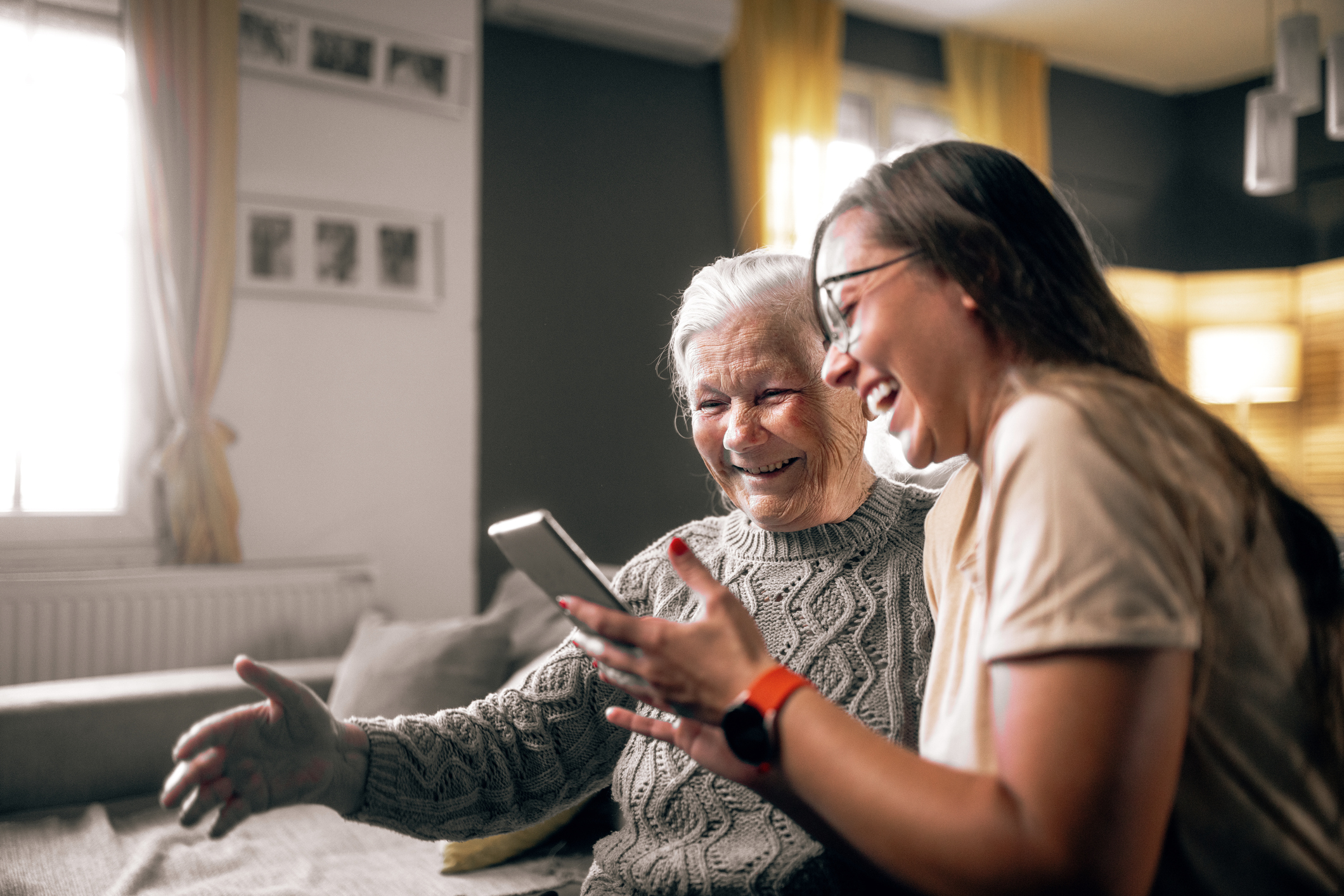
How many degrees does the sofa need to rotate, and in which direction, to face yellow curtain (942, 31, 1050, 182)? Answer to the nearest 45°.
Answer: approximately 135° to its left

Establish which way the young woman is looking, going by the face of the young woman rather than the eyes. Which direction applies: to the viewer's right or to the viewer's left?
to the viewer's left

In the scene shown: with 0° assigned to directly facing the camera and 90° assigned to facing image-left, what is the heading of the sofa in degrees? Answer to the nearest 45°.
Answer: approximately 0°

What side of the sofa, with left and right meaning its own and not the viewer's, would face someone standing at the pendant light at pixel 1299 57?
left
